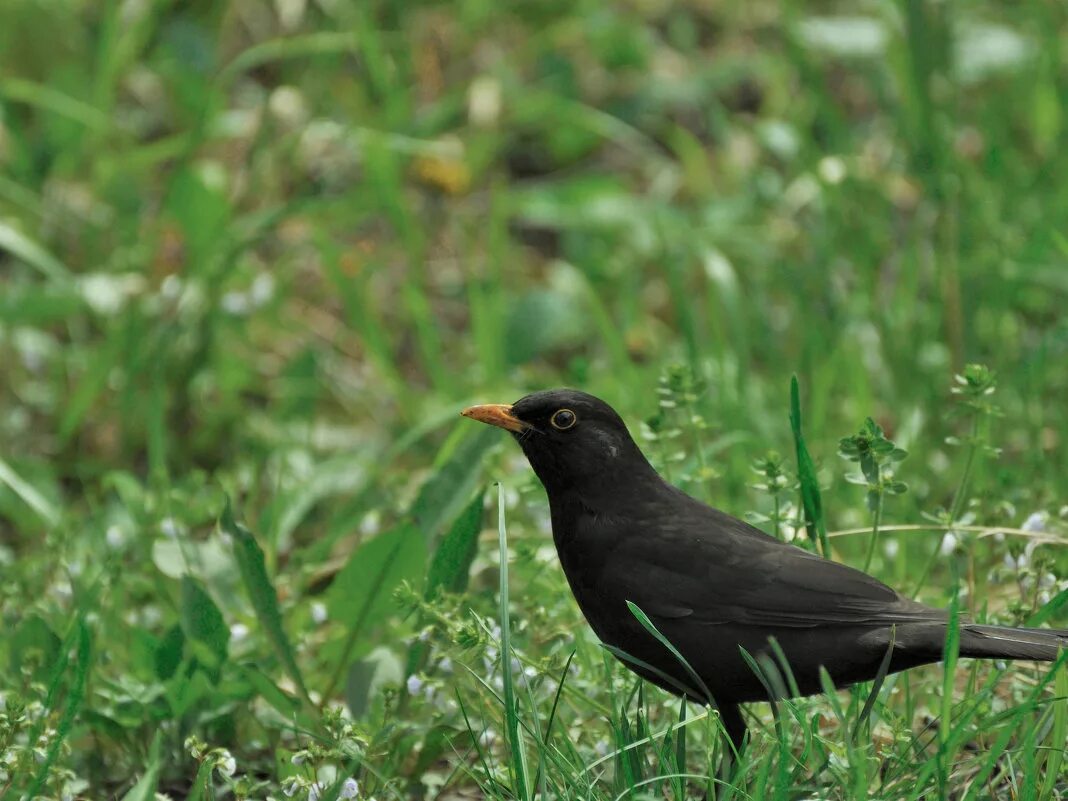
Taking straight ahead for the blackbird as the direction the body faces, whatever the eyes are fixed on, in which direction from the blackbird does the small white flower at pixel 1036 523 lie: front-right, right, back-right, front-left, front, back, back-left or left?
back-right

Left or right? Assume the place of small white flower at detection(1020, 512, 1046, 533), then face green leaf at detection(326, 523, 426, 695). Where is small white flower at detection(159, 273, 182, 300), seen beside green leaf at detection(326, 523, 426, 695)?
right

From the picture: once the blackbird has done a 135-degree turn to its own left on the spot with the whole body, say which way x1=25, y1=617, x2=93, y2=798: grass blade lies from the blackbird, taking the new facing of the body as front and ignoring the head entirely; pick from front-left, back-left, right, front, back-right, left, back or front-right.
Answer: back-right

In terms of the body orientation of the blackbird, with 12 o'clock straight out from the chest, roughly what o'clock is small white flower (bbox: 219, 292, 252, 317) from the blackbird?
The small white flower is roughly at 2 o'clock from the blackbird.

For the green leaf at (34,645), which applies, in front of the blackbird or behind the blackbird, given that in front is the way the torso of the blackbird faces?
in front

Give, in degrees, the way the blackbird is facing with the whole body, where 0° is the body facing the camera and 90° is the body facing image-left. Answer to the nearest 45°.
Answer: approximately 90°

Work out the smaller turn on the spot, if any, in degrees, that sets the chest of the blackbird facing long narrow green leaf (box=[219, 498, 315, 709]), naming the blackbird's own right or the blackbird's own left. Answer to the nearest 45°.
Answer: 0° — it already faces it

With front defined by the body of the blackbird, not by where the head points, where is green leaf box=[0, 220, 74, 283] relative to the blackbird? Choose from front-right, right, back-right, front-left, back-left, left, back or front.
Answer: front-right

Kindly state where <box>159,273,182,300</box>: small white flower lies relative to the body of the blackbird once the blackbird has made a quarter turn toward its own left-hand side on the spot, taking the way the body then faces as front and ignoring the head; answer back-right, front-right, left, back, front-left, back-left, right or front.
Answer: back-right
